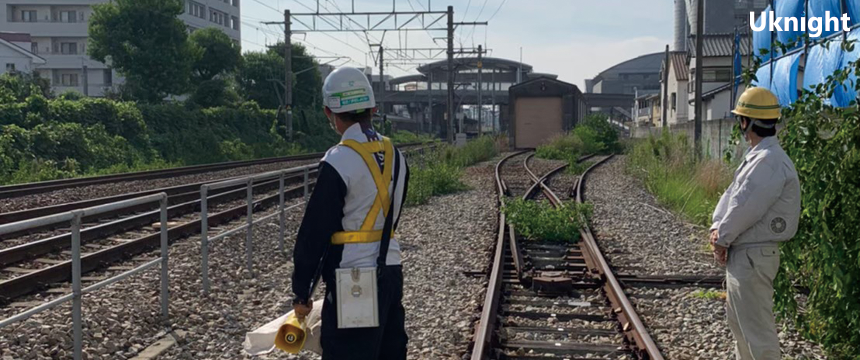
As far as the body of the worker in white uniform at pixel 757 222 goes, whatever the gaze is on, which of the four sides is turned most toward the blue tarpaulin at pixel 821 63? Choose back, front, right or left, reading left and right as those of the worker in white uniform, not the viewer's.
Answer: right

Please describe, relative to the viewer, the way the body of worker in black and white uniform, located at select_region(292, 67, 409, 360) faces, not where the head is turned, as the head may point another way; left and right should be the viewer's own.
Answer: facing away from the viewer and to the left of the viewer

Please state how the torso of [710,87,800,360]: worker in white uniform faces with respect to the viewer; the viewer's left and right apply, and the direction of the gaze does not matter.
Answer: facing to the left of the viewer

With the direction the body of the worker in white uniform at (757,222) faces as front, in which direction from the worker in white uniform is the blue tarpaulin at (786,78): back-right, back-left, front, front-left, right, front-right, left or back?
right

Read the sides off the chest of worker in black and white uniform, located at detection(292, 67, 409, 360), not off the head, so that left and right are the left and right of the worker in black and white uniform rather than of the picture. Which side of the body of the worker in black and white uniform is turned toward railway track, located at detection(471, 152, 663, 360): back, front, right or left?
right

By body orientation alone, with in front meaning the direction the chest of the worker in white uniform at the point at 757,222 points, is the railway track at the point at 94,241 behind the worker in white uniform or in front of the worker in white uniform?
in front

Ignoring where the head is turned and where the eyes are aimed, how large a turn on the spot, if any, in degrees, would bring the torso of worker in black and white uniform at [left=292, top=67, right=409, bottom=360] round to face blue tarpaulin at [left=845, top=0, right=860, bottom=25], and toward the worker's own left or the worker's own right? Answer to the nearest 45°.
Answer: approximately 90° to the worker's own right

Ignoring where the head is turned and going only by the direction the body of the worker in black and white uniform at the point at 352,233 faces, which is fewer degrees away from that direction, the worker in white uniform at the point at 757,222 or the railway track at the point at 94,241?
the railway track

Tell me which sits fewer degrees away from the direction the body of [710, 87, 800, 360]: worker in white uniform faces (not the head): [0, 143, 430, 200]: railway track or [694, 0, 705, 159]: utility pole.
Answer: the railway track

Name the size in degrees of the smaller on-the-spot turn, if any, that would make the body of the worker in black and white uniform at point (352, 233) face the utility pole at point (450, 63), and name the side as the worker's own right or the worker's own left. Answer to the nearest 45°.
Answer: approximately 45° to the worker's own right

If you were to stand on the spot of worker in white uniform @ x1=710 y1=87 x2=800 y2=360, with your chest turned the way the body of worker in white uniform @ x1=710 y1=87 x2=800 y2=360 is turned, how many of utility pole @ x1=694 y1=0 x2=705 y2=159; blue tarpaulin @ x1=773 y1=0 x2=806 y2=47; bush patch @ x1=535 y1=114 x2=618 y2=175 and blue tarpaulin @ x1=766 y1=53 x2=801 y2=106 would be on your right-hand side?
4

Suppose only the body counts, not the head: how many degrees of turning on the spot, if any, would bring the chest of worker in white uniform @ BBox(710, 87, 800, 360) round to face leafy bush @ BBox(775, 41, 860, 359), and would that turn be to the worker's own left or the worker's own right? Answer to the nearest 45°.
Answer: approximately 135° to the worker's own right

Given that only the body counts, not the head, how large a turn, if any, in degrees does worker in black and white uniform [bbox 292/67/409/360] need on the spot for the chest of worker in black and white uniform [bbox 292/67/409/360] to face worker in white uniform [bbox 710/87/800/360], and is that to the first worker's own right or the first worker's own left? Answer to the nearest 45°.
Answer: approximately 135° to the first worker's own right
